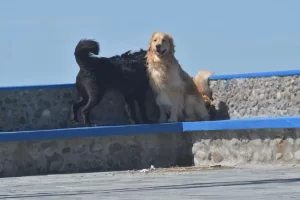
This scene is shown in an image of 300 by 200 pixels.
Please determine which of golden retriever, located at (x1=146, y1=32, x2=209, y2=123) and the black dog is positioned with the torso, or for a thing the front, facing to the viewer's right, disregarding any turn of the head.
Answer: the black dog

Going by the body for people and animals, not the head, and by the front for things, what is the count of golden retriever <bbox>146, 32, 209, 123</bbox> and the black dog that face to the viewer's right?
1

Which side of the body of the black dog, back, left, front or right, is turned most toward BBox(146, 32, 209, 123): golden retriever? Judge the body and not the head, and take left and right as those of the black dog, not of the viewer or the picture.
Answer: front

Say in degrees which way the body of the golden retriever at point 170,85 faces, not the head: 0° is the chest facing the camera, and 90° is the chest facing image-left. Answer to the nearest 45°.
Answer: approximately 45°

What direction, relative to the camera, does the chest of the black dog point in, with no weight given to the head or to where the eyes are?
to the viewer's right
